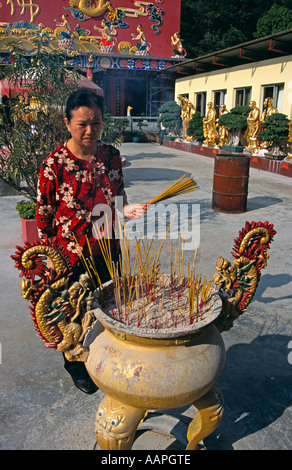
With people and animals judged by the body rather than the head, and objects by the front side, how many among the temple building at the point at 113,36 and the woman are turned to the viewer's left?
0

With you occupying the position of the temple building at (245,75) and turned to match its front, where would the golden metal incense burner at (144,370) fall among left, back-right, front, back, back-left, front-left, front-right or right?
front-left

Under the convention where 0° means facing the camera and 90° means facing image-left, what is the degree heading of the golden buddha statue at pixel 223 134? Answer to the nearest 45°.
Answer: approximately 45°

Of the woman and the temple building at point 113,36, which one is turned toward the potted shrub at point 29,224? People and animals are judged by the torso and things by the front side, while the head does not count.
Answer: the temple building

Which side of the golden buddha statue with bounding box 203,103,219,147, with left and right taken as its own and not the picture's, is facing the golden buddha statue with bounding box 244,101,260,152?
left

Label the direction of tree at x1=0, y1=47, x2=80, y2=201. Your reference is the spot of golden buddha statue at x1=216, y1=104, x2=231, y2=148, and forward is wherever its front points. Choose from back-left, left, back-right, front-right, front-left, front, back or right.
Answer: front-left

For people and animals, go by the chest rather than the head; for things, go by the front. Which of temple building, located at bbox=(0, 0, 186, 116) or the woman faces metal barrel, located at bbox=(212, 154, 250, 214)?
the temple building

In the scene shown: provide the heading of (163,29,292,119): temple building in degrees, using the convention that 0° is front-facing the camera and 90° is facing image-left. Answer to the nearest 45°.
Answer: approximately 45°

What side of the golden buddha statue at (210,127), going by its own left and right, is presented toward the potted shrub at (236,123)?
left

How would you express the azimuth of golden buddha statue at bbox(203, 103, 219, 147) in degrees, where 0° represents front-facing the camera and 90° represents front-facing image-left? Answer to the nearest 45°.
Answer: approximately 45°

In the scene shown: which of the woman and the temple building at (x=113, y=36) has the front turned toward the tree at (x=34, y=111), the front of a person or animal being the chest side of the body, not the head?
the temple building

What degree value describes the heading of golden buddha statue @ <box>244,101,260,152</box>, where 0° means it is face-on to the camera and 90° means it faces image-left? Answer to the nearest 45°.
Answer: approximately 45°

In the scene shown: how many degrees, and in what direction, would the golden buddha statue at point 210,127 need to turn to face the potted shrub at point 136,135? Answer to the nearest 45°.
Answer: approximately 90° to its right
